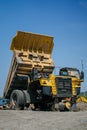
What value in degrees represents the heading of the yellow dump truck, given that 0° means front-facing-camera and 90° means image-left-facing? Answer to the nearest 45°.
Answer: approximately 315°
